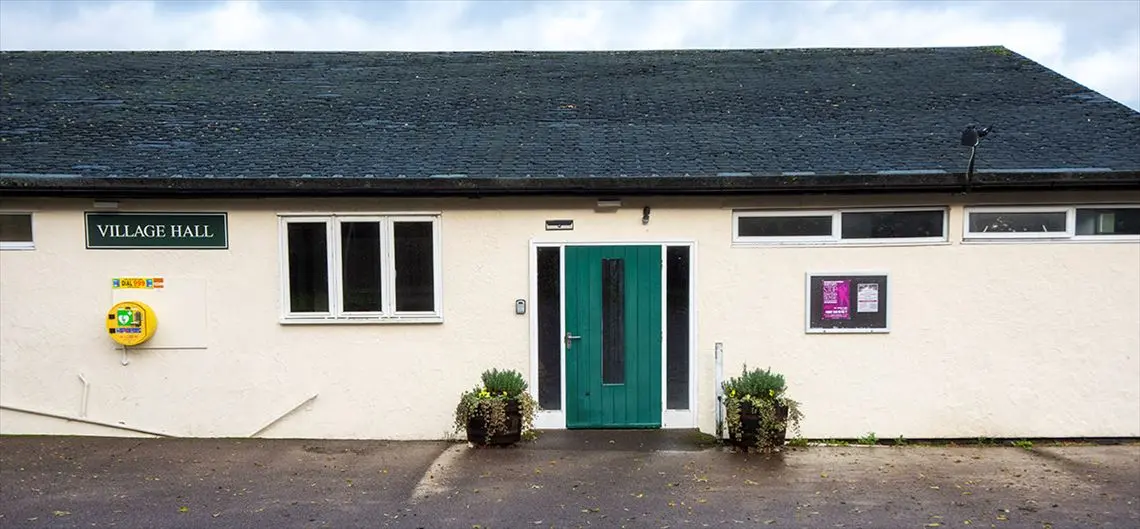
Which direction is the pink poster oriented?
toward the camera

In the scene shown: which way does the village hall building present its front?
toward the camera

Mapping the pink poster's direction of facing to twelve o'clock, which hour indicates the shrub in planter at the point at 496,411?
The shrub in planter is roughly at 2 o'clock from the pink poster.
